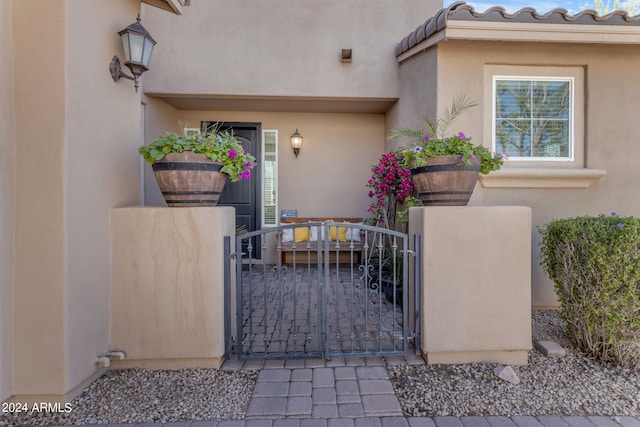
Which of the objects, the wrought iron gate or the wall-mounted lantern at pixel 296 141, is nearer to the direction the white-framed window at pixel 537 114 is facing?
the wrought iron gate

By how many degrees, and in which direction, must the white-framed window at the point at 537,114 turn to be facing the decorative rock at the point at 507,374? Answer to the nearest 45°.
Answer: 0° — it already faces it

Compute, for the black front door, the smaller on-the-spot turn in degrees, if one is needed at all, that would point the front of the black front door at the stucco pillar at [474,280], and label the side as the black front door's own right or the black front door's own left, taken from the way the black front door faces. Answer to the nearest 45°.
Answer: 0° — it already faces it

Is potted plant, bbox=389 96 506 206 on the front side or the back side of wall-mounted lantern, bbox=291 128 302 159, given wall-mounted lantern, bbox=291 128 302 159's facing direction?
on the front side

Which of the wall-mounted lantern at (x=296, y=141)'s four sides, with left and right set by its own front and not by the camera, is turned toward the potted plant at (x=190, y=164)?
front

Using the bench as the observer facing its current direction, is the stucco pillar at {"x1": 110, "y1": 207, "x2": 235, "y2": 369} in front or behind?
in front

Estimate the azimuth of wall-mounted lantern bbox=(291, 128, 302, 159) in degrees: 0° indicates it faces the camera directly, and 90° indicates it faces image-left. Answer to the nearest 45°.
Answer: approximately 0°

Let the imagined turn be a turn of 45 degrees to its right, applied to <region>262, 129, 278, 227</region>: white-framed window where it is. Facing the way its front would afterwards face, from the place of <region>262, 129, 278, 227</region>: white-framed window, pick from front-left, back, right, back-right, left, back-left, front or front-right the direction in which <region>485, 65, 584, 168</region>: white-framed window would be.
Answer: left

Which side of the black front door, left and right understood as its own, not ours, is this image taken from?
front

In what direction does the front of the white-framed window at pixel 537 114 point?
toward the camera

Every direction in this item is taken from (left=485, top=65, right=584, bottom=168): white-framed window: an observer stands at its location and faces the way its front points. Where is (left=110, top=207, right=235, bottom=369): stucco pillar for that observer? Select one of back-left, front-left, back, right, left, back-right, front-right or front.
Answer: front-right

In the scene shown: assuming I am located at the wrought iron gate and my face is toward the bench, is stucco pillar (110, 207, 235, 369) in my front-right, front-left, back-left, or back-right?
back-left

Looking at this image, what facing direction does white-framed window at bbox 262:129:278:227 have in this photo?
toward the camera
